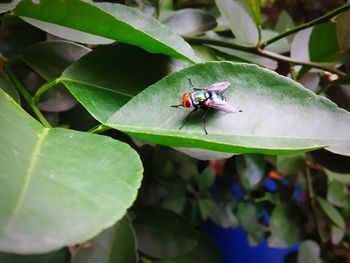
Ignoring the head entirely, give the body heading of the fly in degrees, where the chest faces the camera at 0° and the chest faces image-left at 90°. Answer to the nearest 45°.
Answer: approximately 90°
